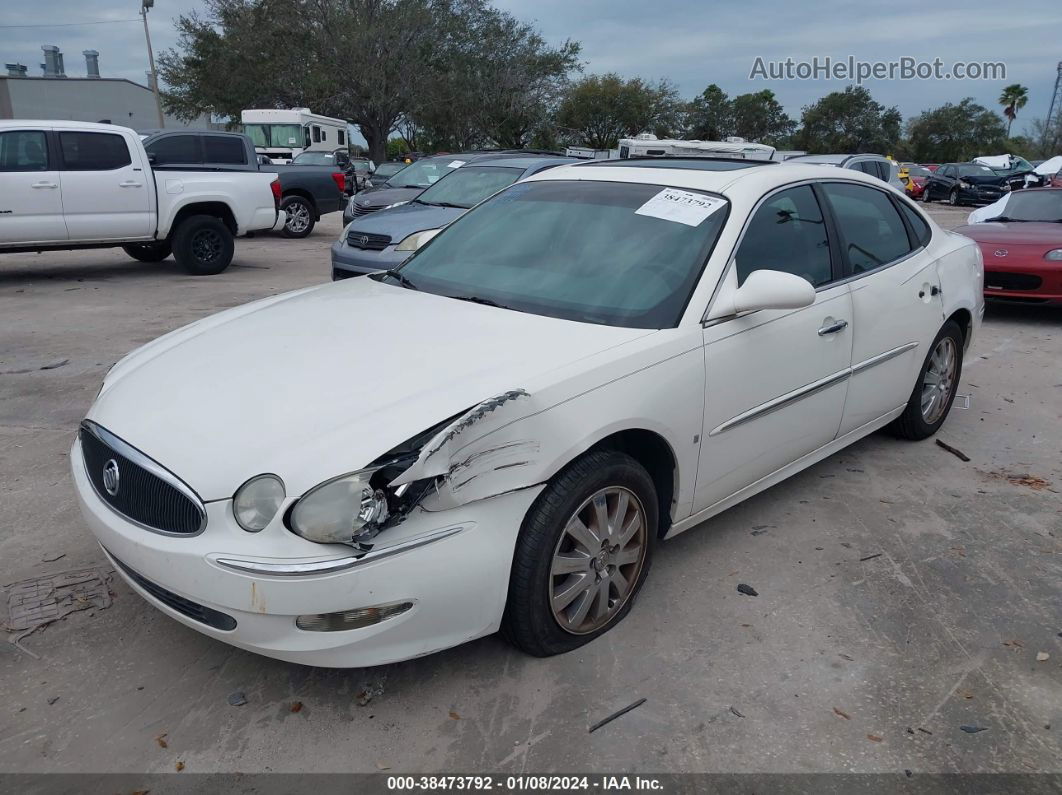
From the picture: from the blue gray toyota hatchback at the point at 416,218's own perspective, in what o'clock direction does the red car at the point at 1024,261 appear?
The red car is roughly at 8 o'clock from the blue gray toyota hatchback.

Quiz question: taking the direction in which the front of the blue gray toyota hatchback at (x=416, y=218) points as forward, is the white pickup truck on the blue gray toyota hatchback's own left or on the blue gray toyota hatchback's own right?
on the blue gray toyota hatchback's own right

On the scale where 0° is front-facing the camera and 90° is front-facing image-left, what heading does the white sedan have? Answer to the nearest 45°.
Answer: approximately 45°

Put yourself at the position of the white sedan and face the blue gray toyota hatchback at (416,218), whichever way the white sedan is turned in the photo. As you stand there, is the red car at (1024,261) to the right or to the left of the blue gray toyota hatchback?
right

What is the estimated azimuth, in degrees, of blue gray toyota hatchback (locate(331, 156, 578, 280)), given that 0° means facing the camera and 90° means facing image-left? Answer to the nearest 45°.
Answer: approximately 45°

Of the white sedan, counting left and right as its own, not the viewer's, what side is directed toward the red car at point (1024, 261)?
back

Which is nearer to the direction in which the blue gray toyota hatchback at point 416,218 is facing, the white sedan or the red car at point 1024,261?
the white sedan

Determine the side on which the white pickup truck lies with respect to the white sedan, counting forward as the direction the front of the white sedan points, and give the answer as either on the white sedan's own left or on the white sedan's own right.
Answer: on the white sedan's own right
